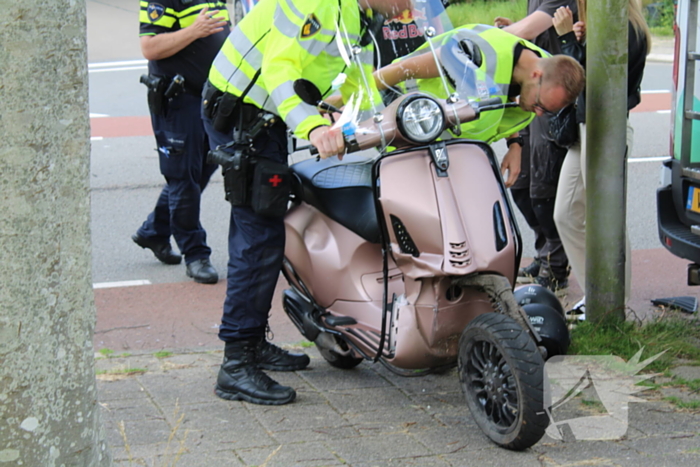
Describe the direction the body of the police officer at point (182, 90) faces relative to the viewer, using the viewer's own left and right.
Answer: facing the viewer and to the right of the viewer

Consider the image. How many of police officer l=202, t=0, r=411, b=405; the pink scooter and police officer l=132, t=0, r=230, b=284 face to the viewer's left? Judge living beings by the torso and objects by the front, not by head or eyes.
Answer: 0

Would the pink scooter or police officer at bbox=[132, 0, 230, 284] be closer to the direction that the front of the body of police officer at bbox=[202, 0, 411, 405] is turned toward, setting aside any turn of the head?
the pink scooter

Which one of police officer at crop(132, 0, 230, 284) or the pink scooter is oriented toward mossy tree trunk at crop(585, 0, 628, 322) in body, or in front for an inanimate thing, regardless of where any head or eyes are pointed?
the police officer

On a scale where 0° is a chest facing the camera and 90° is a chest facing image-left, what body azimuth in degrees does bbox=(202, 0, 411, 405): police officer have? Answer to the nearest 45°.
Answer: approximately 270°

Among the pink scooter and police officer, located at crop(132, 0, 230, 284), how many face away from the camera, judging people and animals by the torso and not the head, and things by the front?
0

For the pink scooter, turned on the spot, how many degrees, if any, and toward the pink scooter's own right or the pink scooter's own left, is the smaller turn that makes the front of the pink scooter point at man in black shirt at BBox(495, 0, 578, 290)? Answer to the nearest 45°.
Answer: approximately 135° to the pink scooter's own left

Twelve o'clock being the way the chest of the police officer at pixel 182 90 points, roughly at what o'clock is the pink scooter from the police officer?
The pink scooter is roughly at 1 o'clock from the police officer.

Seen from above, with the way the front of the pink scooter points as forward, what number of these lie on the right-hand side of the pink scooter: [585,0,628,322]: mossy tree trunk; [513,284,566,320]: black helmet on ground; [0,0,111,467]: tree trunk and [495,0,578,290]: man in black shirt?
1

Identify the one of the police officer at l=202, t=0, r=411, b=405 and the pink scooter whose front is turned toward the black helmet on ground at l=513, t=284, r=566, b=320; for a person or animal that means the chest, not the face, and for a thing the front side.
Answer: the police officer

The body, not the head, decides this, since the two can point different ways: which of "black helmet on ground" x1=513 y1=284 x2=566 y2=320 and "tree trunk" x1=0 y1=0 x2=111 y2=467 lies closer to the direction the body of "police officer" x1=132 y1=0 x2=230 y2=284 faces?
the black helmet on ground

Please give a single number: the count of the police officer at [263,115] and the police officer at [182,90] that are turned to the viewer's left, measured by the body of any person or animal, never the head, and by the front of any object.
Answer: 0

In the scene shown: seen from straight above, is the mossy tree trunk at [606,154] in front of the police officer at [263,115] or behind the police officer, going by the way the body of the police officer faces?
in front

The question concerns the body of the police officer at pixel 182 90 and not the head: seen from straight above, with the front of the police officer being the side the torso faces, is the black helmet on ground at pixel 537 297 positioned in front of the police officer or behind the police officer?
in front
